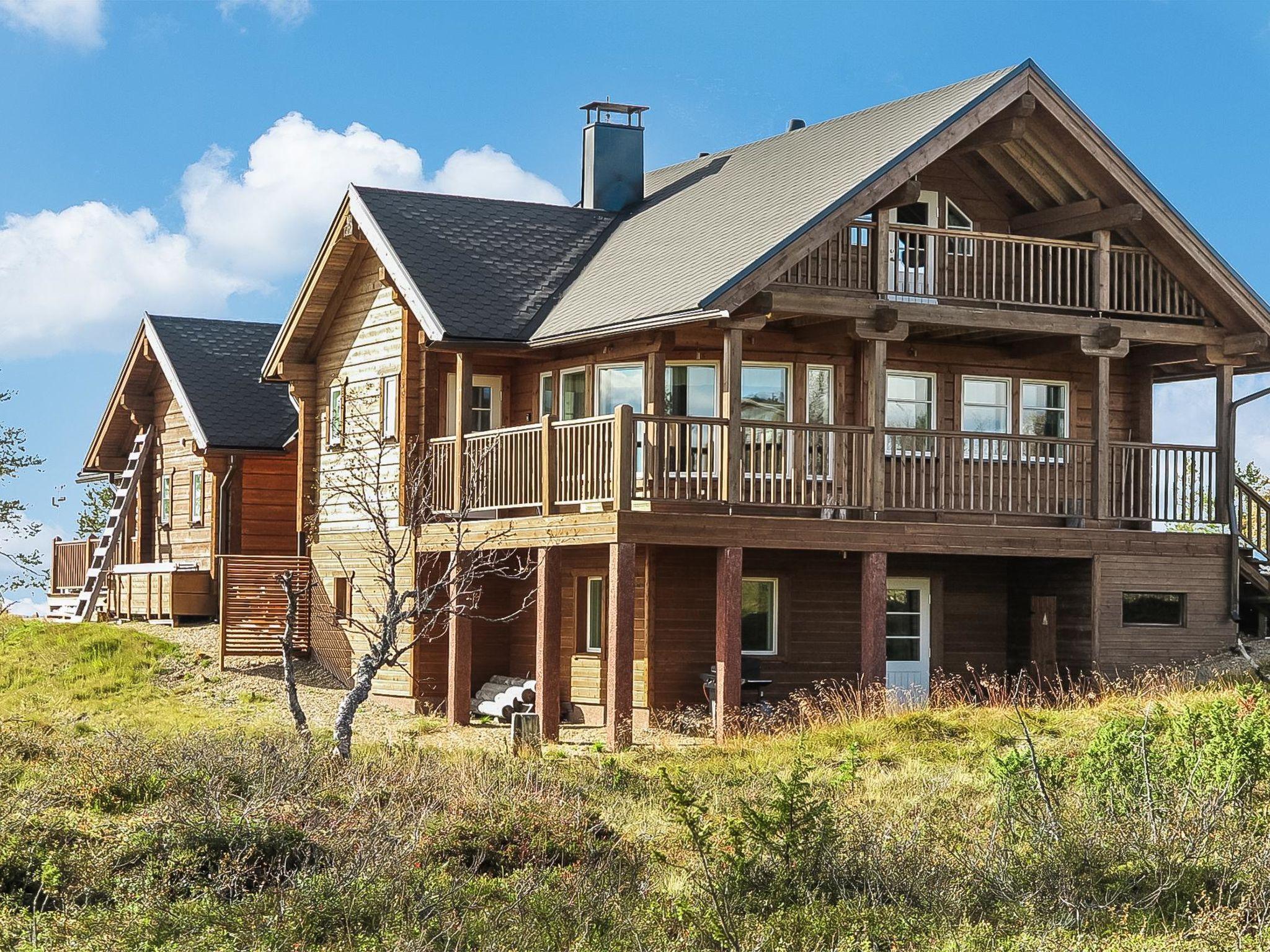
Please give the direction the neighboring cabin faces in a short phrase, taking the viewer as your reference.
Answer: facing the viewer and to the left of the viewer

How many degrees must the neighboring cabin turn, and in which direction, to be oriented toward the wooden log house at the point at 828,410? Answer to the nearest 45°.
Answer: approximately 90° to its left

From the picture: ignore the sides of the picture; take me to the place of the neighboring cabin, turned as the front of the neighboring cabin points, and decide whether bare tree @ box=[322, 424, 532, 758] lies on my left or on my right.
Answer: on my left
